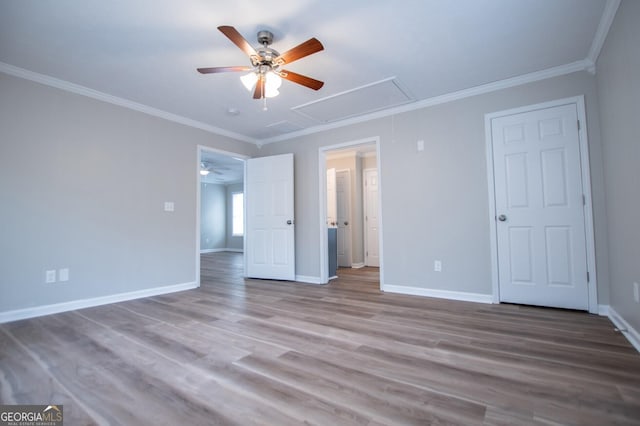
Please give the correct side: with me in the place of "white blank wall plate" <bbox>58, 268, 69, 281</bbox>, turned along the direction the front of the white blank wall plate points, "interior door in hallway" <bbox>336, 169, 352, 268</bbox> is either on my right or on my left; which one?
on my left

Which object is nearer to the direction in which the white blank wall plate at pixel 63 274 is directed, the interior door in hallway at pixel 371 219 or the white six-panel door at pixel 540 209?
the white six-panel door

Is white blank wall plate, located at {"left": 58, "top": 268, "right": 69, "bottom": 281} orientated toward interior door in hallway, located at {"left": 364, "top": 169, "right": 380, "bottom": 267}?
no

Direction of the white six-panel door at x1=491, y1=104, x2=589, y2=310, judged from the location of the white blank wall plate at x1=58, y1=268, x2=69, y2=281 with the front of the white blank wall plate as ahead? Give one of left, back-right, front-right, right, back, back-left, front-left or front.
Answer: front-left

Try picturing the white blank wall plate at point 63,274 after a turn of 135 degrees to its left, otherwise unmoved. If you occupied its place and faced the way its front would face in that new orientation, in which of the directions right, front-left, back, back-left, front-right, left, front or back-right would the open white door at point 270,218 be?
front-right

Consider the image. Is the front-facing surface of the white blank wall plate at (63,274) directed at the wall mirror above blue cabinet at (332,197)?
no

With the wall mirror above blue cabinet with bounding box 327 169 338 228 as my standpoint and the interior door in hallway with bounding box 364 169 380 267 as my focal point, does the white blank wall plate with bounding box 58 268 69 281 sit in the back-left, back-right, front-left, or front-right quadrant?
back-right

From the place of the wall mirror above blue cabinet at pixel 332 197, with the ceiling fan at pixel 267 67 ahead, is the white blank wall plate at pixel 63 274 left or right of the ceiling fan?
right
